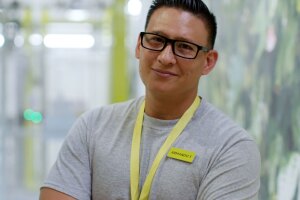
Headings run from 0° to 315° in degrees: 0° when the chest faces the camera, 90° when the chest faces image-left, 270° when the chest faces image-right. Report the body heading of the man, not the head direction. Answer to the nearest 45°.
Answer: approximately 0°
